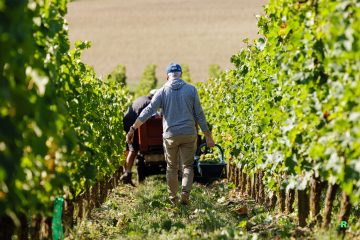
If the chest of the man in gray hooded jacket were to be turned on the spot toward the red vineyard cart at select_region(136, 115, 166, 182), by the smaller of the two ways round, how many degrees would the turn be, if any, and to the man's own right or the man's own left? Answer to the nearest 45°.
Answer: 0° — they already face it

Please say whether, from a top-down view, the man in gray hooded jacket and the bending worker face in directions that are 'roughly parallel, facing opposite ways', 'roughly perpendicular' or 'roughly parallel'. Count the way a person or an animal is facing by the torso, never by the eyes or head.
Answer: roughly perpendicular

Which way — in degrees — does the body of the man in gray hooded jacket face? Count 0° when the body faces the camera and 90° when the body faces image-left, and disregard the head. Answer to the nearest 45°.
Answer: approximately 180°

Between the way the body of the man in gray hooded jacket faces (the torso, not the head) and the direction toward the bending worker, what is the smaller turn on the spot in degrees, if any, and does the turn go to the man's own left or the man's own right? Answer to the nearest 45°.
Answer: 0° — they already face them
